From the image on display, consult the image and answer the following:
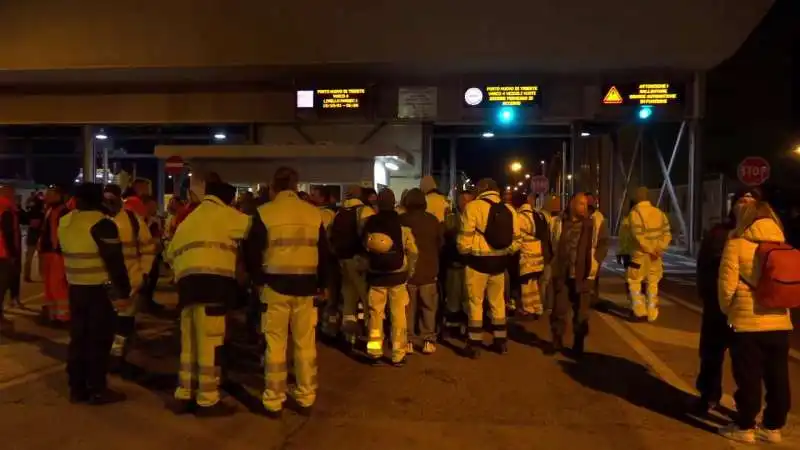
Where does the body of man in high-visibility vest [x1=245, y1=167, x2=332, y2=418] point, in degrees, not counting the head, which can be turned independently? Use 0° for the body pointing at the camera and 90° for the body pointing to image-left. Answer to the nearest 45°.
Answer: approximately 180°

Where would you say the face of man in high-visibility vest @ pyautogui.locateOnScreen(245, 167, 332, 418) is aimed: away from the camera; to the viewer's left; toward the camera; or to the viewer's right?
away from the camera

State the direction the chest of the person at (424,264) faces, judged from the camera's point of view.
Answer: away from the camera

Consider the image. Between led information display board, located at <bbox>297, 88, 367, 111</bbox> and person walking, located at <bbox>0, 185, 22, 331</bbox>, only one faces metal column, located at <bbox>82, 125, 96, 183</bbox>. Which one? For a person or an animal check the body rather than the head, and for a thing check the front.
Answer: the person walking

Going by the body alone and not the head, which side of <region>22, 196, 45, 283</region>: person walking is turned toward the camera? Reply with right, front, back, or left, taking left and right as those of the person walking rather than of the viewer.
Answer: back

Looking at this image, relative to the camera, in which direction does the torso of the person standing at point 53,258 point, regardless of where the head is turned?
away from the camera

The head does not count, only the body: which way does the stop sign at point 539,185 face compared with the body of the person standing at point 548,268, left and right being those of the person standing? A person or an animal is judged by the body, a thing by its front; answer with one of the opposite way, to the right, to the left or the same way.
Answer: the opposite way

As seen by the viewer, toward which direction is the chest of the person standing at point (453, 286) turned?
away from the camera

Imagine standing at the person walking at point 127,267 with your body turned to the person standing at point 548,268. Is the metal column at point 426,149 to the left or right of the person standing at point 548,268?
left

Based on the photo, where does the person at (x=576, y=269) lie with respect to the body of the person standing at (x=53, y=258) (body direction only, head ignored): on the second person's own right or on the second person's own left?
on the second person's own right
